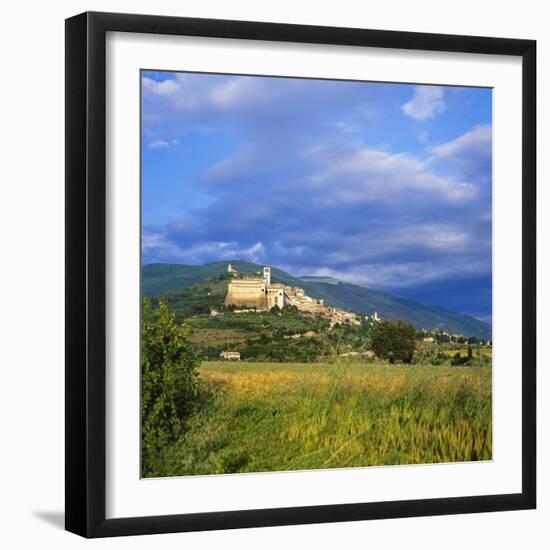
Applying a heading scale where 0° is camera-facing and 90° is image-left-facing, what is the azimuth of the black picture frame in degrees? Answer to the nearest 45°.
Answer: approximately 315°
